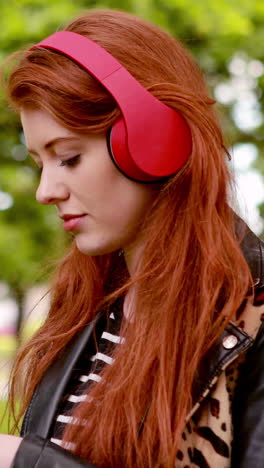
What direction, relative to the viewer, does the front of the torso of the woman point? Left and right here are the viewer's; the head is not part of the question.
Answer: facing the viewer and to the left of the viewer

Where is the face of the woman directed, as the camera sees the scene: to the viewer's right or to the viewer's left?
to the viewer's left
